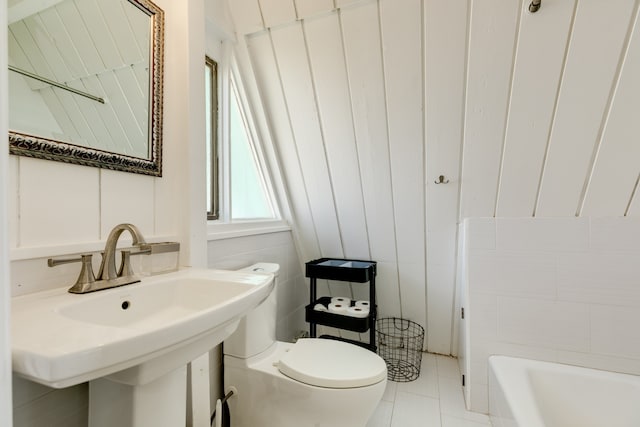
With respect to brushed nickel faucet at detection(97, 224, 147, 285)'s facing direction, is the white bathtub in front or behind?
in front

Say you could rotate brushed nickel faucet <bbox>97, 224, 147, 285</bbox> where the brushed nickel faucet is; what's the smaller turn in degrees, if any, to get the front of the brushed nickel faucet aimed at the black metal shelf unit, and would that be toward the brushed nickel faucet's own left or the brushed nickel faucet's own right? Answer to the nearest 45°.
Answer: approximately 45° to the brushed nickel faucet's own left

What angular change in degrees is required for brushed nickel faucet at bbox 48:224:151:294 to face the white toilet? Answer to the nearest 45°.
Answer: approximately 45° to its left

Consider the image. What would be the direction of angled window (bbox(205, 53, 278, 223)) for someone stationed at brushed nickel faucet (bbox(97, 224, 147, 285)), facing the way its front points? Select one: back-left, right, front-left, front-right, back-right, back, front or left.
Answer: left

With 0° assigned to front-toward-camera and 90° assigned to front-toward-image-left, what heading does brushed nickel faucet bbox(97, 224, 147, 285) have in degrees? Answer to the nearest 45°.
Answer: approximately 315°

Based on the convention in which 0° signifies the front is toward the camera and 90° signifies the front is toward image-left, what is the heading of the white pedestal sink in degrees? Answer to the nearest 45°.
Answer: approximately 315°

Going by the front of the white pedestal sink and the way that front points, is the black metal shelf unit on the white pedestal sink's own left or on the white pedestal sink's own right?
on the white pedestal sink's own left

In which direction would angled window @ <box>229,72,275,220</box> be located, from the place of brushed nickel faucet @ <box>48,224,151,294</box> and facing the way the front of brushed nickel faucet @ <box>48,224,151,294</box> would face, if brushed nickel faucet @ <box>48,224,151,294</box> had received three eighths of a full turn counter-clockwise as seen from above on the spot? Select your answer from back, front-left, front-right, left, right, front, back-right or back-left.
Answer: front-right
